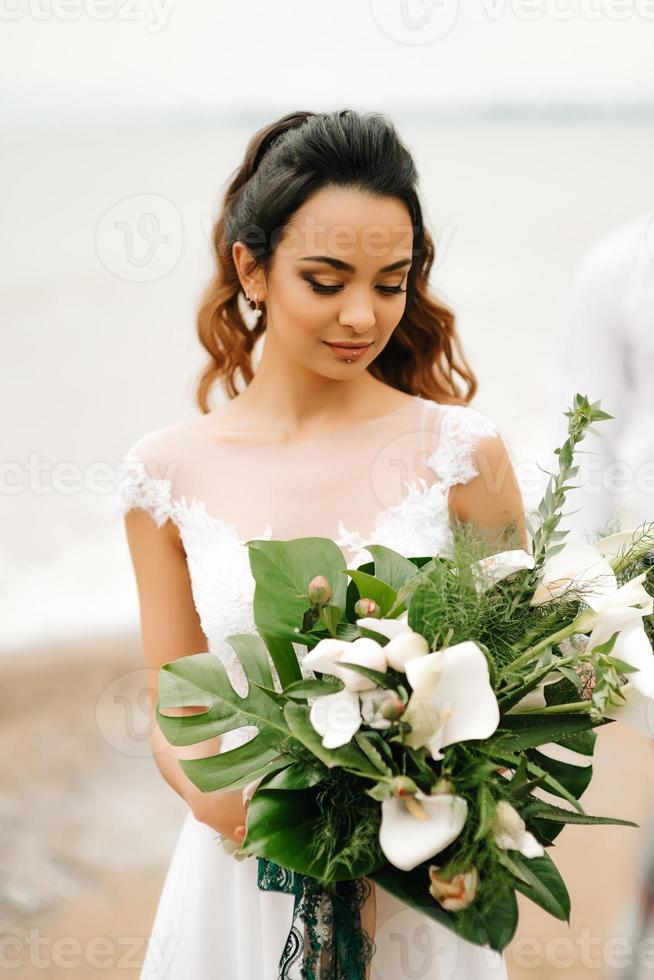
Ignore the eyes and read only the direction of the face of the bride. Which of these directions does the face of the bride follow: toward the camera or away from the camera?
toward the camera

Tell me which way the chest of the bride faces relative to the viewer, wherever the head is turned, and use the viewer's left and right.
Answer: facing the viewer
